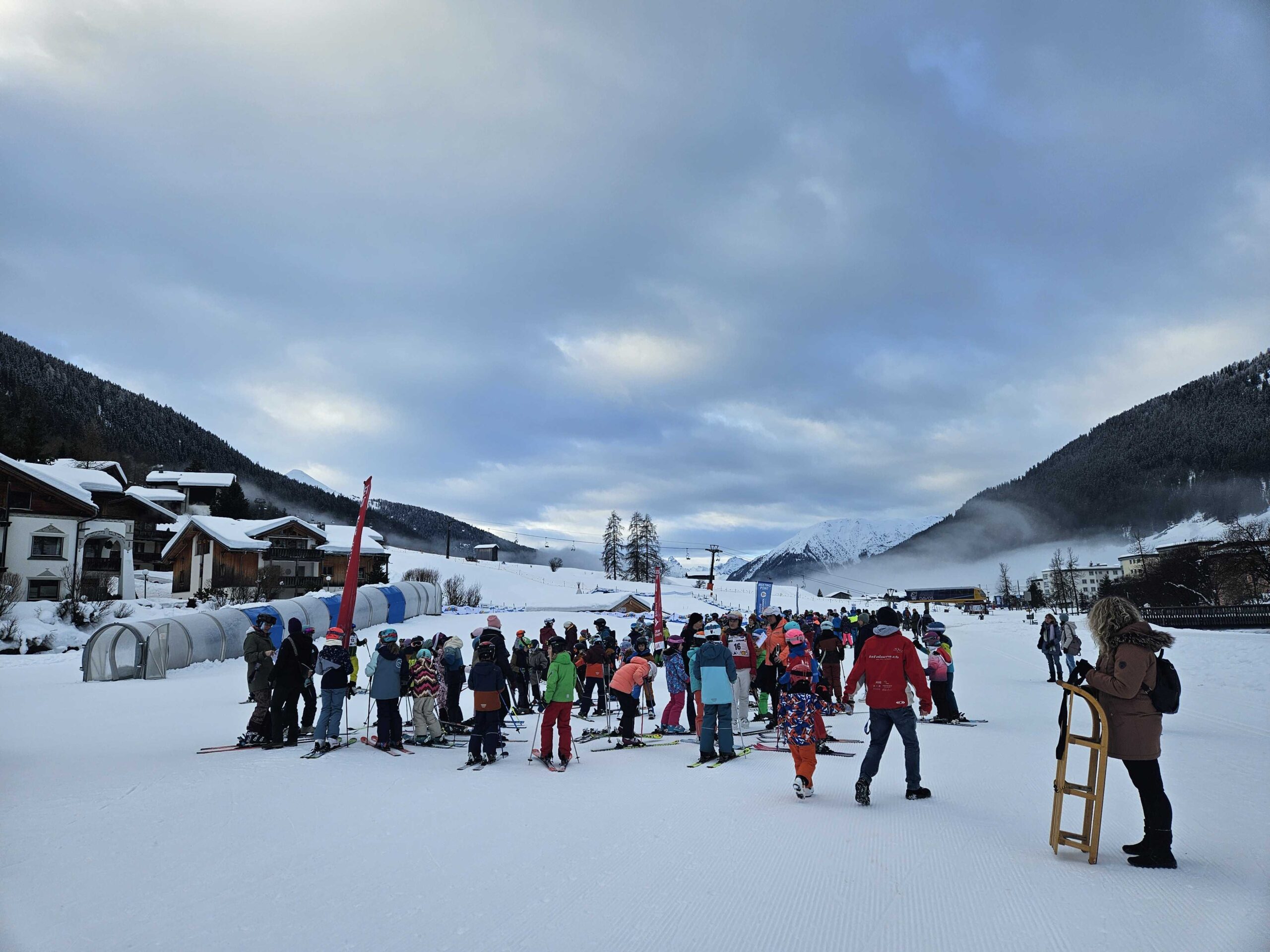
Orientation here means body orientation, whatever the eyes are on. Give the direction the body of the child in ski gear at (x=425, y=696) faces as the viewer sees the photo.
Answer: away from the camera

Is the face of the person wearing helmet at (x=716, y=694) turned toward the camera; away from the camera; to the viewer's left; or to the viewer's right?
away from the camera

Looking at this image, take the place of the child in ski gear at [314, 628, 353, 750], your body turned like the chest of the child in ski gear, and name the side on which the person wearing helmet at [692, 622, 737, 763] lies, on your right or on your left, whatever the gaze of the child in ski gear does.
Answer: on your right

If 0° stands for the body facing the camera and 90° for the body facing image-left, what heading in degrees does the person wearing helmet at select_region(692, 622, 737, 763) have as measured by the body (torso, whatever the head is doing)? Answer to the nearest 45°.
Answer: approximately 180°

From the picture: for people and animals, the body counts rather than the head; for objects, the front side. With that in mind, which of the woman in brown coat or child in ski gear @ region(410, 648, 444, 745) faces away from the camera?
the child in ski gear

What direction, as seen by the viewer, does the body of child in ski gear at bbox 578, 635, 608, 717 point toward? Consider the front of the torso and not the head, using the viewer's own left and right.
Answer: facing away from the viewer

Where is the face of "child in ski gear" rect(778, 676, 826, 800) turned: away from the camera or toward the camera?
away from the camera

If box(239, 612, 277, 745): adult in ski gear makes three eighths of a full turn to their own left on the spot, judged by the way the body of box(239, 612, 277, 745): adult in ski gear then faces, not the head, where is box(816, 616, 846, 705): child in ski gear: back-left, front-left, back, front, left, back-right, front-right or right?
back-right

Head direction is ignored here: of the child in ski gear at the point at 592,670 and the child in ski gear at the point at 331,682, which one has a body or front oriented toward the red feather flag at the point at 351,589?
the child in ski gear at the point at 331,682

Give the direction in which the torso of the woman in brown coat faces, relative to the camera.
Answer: to the viewer's left

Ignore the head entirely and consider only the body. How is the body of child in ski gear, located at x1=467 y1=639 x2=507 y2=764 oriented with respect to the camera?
away from the camera
